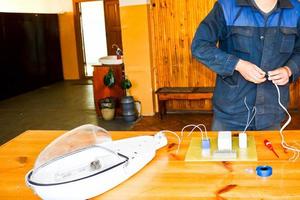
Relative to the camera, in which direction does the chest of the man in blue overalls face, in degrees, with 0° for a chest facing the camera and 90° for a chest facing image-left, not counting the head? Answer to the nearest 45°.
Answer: approximately 0°

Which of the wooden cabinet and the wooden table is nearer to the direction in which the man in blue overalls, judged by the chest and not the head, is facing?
the wooden table

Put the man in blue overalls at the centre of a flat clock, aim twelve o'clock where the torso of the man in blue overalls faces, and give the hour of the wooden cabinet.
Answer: The wooden cabinet is roughly at 5 o'clock from the man in blue overalls.

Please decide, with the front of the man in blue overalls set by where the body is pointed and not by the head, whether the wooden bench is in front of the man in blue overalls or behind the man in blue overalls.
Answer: behind

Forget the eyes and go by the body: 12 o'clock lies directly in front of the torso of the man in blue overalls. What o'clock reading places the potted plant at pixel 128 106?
The potted plant is roughly at 5 o'clock from the man in blue overalls.
